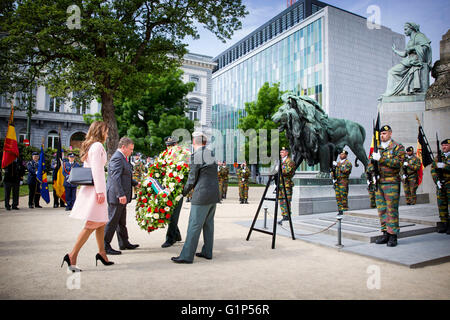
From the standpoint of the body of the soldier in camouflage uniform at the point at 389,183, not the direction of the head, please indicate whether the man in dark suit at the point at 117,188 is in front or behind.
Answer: in front

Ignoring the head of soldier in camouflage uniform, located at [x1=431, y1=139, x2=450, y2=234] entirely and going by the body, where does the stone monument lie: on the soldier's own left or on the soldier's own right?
on the soldier's own right

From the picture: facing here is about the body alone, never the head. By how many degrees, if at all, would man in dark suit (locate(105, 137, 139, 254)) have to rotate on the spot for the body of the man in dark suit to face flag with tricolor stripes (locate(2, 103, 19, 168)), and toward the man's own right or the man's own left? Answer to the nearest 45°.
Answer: approximately 135° to the man's own left

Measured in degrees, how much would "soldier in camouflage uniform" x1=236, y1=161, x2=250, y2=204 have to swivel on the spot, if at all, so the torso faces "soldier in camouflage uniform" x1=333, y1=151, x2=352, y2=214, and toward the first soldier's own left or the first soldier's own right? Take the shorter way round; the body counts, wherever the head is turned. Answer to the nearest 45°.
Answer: approximately 45° to the first soldier's own left

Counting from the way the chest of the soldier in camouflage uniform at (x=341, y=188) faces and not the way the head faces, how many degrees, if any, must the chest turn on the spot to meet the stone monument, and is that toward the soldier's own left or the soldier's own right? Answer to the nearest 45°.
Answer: approximately 180°

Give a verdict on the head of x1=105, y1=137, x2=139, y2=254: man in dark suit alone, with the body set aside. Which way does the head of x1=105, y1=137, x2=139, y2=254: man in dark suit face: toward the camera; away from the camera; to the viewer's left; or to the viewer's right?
to the viewer's right

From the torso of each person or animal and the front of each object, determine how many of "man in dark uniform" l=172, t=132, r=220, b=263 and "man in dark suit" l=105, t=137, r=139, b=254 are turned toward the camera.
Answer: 0

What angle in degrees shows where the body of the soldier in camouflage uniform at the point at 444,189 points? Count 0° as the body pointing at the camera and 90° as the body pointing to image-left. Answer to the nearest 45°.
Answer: approximately 45°

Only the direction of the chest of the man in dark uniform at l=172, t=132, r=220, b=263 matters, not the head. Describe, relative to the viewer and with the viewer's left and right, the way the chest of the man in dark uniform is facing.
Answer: facing away from the viewer and to the left of the viewer

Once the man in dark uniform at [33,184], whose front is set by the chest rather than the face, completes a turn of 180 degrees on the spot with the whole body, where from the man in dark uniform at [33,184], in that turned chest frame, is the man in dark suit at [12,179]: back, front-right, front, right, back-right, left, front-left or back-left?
left

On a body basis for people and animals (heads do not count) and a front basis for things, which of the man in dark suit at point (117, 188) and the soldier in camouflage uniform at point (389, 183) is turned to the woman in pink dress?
the soldier in camouflage uniform

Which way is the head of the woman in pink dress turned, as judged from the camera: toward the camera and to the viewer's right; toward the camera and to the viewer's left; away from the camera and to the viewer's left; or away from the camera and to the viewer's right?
away from the camera and to the viewer's right

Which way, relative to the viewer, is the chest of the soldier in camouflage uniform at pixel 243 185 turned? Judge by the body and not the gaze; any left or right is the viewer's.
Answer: facing the viewer
